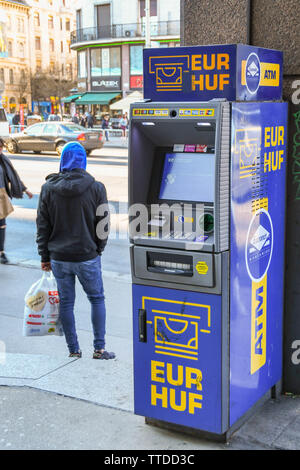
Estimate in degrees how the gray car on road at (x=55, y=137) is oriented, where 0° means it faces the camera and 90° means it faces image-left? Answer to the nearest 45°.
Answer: approximately 135°

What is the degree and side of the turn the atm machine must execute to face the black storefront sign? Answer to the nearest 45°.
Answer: approximately 135° to its right

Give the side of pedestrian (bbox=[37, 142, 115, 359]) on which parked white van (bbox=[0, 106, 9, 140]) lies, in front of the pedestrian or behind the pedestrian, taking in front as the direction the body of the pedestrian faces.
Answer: in front

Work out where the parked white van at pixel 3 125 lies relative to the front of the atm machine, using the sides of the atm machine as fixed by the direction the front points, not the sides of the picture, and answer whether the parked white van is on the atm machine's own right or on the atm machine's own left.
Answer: on the atm machine's own right

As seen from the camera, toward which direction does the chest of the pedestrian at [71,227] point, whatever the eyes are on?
away from the camera

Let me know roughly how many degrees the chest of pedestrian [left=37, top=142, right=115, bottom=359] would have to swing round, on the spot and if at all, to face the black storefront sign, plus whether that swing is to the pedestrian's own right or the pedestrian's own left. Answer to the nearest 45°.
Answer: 0° — they already face it

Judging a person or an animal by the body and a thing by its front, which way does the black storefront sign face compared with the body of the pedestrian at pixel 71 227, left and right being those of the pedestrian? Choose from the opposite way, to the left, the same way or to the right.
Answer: the opposite way

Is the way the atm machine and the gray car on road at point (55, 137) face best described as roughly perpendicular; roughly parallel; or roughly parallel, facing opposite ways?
roughly perpendicular
